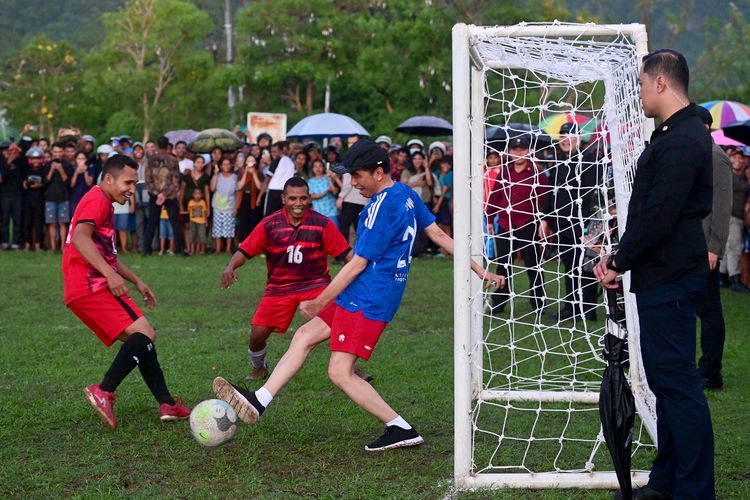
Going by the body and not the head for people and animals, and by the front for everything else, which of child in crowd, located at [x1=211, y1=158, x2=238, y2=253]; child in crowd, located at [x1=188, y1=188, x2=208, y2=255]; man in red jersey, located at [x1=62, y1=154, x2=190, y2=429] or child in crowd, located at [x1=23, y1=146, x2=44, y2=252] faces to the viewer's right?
the man in red jersey

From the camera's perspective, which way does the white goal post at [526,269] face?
to the viewer's left

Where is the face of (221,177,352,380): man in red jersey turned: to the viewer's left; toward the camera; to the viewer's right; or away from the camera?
toward the camera

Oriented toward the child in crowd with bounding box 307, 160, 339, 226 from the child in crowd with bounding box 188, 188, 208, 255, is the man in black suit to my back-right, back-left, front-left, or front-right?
front-right

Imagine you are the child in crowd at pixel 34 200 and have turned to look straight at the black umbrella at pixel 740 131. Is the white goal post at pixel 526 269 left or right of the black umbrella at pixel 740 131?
right

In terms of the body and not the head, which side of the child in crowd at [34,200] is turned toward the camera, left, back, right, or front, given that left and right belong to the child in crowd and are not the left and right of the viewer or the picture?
front

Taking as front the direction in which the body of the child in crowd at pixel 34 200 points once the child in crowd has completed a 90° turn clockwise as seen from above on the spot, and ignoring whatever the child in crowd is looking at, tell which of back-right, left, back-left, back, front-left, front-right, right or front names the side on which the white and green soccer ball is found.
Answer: left

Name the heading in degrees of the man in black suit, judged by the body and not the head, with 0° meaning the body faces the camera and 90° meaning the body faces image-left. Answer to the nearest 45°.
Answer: approximately 90°

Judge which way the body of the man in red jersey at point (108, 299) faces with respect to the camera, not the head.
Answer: to the viewer's right

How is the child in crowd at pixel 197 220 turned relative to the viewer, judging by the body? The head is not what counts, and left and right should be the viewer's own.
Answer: facing the viewer

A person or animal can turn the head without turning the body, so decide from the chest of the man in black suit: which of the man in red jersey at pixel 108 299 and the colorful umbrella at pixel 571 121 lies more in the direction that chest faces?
the man in red jersey

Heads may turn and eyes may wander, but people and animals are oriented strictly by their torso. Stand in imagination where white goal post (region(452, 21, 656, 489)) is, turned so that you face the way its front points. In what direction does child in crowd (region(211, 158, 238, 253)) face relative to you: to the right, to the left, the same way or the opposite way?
to the left

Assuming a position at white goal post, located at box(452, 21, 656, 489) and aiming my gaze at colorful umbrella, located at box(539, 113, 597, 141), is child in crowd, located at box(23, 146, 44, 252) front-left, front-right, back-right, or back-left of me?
front-left
